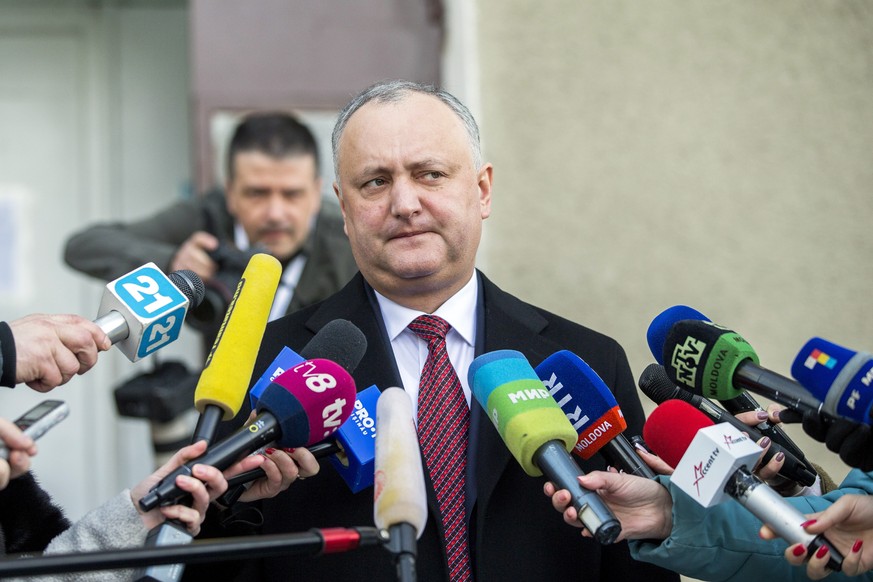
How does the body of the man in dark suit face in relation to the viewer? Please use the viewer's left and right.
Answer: facing the viewer

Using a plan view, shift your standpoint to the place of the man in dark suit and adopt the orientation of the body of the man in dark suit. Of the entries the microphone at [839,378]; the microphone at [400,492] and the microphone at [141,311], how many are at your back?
0

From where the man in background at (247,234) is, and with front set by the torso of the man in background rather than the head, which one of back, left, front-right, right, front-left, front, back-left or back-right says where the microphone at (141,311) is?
front

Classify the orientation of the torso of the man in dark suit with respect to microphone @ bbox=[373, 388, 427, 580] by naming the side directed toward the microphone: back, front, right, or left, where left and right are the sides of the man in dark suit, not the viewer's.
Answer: front

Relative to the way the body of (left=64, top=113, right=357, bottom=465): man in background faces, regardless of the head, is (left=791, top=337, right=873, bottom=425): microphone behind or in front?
in front

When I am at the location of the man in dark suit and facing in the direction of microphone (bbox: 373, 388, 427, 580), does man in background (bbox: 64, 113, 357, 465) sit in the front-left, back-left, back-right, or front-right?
back-right

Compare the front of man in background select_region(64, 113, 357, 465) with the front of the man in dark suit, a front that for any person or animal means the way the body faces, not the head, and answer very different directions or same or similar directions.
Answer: same or similar directions

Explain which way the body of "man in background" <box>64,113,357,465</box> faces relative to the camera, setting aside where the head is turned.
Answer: toward the camera

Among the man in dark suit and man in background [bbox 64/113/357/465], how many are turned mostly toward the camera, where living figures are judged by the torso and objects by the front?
2
